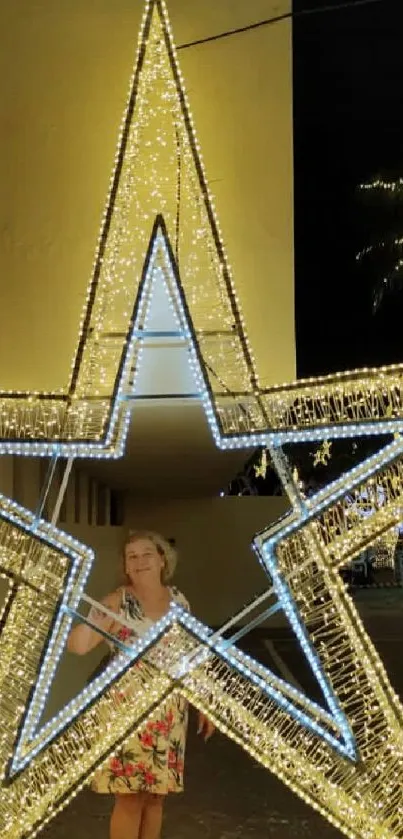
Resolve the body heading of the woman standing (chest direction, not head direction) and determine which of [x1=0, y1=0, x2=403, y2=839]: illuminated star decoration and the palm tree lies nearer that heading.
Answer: the illuminated star decoration

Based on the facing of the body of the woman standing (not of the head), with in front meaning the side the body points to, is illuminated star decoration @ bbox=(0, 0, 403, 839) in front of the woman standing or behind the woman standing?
in front

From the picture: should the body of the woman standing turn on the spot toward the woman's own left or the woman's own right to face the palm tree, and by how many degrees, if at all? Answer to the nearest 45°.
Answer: approximately 180°

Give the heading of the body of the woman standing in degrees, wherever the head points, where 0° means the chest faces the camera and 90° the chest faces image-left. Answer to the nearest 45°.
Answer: approximately 0°
